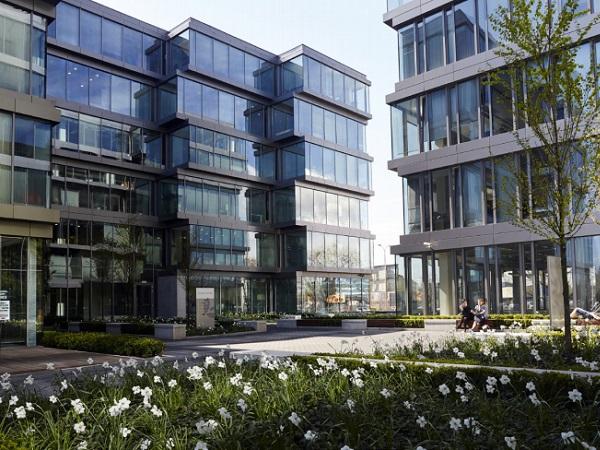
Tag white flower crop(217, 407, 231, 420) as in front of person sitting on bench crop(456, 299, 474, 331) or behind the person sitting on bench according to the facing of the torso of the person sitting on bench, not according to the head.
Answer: in front

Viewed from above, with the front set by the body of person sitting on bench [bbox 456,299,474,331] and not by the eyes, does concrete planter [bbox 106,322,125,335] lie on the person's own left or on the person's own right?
on the person's own right

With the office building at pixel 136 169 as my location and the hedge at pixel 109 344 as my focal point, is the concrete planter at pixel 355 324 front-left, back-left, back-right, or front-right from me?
front-left

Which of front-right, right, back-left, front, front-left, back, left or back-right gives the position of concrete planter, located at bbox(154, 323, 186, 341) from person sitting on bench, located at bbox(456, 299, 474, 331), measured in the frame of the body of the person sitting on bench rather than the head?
front-right

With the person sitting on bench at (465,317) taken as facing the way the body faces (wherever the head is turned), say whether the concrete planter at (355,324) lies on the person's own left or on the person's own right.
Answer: on the person's own right
